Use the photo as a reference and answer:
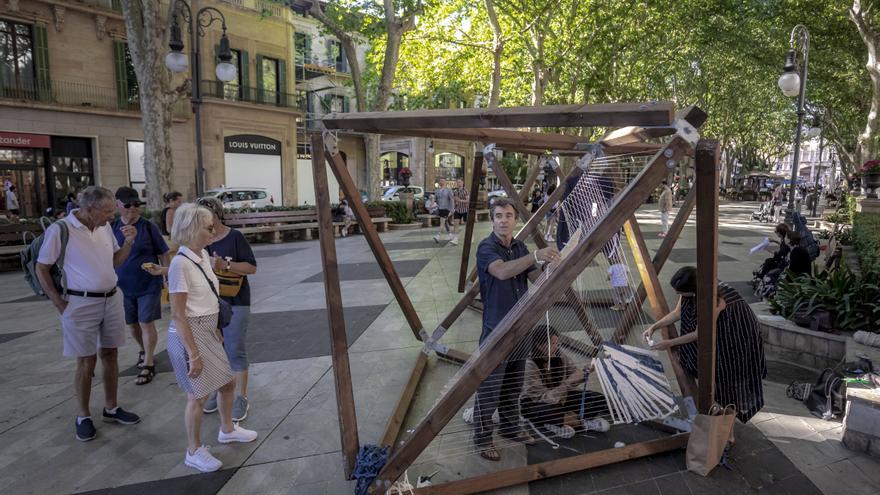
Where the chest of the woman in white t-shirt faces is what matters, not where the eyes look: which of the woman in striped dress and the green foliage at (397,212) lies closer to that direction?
the woman in striped dress

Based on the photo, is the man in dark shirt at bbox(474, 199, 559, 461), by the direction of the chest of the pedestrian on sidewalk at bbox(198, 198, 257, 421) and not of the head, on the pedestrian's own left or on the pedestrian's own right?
on the pedestrian's own left

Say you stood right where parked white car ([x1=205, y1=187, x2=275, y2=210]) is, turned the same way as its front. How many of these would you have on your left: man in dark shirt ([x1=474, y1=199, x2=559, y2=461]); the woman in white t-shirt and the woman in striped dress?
3

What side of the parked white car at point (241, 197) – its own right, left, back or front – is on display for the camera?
left

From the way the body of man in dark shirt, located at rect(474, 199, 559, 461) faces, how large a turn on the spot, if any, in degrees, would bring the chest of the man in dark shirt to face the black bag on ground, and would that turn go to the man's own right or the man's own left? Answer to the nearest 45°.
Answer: approximately 45° to the man's own left

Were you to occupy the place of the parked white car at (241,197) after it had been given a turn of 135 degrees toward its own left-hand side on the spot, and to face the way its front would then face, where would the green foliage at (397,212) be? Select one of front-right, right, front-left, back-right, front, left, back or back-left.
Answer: front

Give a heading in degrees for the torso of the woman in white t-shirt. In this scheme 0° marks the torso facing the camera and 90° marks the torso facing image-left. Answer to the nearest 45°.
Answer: approximately 270°

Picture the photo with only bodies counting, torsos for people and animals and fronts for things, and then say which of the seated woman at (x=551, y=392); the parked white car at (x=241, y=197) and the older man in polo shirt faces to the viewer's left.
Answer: the parked white car

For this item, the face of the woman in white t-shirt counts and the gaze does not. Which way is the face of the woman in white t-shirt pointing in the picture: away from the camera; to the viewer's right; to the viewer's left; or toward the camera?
to the viewer's right

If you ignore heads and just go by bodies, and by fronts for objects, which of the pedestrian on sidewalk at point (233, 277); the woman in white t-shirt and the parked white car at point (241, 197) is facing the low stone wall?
the woman in white t-shirt

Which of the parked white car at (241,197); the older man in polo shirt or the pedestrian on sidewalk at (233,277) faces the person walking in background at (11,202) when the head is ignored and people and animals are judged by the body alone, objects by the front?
the parked white car

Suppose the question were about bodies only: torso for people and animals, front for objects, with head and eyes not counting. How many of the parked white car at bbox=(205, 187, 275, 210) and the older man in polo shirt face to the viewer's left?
1
